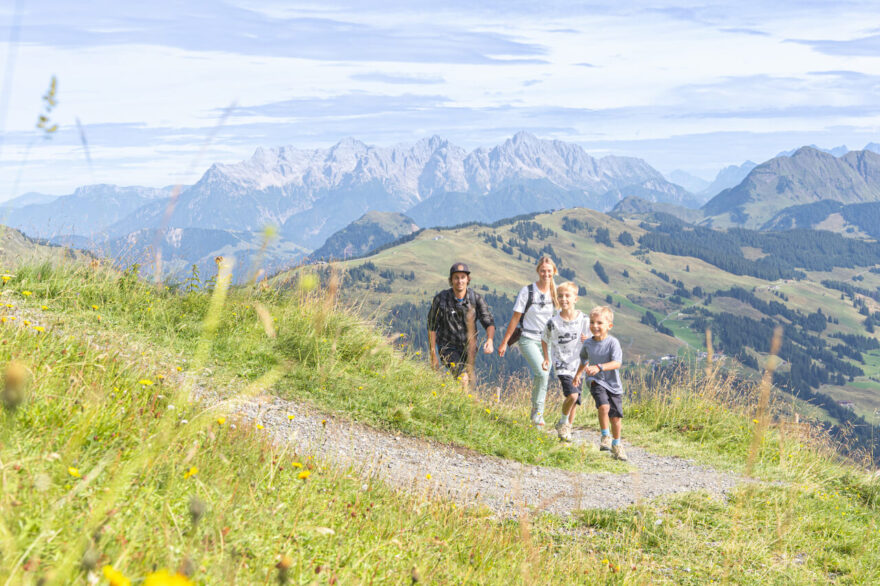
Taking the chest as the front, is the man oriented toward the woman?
no

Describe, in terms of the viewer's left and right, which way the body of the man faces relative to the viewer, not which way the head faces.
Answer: facing the viewer

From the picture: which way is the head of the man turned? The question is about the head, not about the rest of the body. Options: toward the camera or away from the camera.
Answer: toward the camera

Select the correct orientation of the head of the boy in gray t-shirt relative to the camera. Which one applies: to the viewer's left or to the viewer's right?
to the viewer's left
